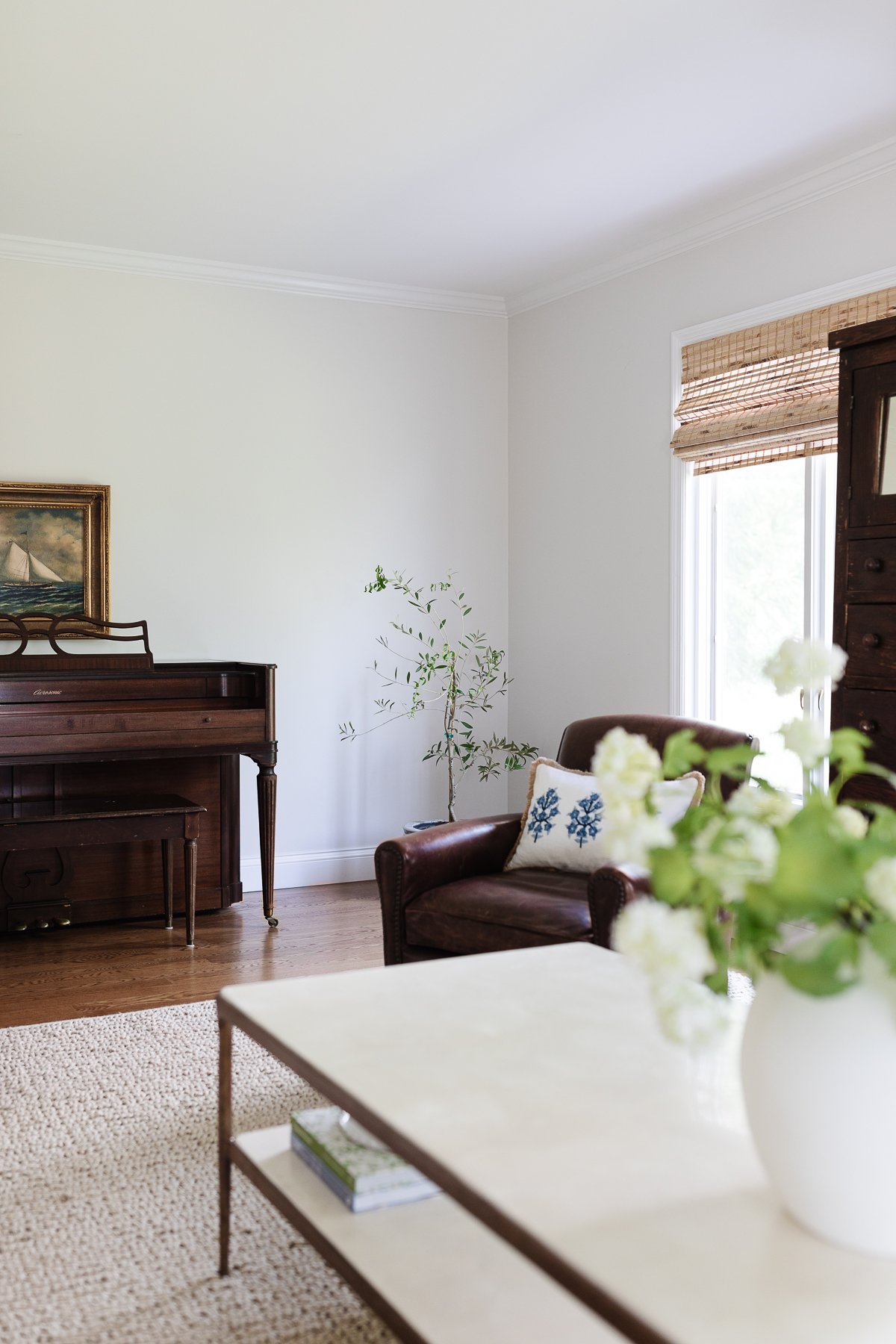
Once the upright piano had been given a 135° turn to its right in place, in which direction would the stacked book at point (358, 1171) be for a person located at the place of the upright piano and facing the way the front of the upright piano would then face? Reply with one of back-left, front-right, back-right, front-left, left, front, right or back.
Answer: back-left

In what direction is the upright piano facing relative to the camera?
toward the camera

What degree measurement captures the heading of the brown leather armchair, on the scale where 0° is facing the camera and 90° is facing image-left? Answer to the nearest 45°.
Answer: approximately 45°

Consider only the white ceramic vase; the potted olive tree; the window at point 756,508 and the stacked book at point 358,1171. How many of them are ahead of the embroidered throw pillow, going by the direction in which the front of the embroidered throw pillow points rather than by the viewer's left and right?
2

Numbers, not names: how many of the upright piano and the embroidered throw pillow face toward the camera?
2

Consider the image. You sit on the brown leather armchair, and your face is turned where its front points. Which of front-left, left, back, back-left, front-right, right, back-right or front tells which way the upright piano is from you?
right

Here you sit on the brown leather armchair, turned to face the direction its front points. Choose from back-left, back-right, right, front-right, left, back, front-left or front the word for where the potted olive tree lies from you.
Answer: back-right

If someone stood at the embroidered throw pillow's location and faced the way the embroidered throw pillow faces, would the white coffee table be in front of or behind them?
in front

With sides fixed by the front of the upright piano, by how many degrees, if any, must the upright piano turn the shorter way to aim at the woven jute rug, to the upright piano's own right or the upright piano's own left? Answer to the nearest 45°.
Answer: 0° — it already faces it

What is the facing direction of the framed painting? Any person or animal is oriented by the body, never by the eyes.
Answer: toward the camera

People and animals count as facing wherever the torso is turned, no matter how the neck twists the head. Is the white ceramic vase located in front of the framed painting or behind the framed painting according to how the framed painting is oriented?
in front

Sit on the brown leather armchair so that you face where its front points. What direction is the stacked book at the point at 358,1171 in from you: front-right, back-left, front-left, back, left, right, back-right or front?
front-left

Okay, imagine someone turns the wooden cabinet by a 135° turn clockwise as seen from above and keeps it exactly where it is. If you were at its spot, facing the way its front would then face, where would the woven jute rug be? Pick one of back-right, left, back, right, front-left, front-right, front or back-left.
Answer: back-left

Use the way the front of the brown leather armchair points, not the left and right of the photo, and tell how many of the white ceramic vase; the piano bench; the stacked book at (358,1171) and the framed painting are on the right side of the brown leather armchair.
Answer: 2

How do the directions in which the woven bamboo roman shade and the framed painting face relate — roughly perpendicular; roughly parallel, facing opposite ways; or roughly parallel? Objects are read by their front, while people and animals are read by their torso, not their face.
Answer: roughly perpendicular

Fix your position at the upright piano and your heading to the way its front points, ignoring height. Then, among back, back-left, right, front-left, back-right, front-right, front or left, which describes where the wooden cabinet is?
front-left

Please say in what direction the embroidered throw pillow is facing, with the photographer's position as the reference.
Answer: facing the viewer

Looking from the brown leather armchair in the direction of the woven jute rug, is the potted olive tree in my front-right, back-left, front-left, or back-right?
back-right
